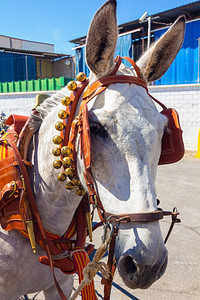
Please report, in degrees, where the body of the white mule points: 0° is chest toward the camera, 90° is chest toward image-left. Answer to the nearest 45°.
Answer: approximately 315°

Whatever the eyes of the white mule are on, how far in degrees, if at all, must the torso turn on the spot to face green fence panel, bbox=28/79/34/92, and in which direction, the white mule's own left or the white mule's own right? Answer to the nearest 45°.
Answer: approximately 135° to the white mule's own left

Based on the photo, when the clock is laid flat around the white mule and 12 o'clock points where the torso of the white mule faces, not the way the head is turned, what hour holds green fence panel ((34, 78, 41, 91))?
The green fence panel is roughly at 7 o'clock from the white mule.

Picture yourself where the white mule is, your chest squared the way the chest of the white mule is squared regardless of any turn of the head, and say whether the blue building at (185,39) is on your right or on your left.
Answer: on your left
